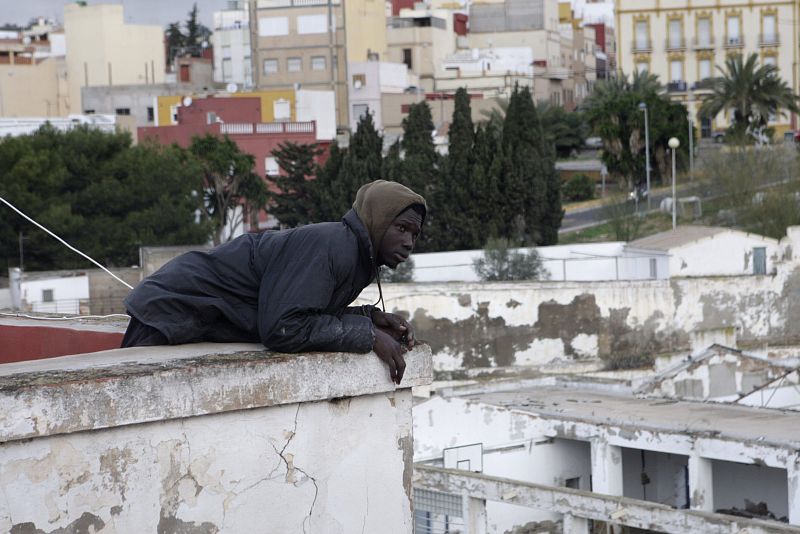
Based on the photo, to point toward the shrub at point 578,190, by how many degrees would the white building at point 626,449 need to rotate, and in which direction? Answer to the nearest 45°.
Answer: approximately 135° to its right

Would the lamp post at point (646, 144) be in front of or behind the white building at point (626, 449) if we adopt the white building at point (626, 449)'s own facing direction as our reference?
behind

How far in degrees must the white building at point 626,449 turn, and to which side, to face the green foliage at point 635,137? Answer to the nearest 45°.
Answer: approximately 135° to its right

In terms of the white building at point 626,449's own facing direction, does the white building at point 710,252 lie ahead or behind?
behind

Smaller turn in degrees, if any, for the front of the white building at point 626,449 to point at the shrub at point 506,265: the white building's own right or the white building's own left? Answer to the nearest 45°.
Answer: approximately 135° to the white building's own right

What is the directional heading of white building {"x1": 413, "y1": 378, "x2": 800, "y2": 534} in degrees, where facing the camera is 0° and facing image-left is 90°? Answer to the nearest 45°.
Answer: approximately 45°

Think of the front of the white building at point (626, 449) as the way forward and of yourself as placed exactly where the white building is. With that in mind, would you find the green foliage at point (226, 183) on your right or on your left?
on your right
